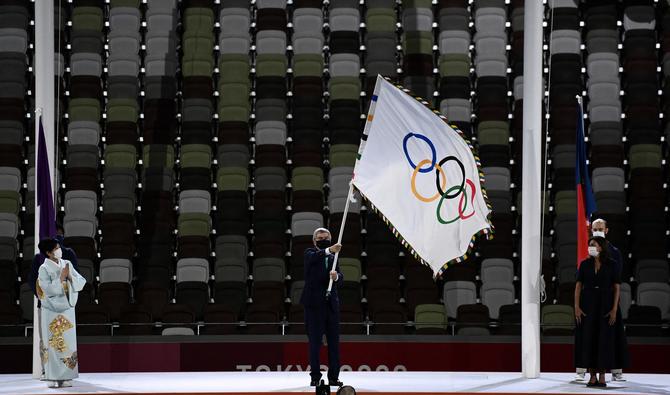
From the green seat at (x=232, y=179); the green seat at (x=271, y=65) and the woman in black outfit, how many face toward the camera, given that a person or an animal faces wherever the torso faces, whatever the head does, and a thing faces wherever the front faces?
3

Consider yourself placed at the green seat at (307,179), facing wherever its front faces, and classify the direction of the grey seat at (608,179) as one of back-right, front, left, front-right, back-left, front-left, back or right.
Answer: left

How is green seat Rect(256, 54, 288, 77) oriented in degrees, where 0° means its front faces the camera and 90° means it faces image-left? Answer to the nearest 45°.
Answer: approximately 0°

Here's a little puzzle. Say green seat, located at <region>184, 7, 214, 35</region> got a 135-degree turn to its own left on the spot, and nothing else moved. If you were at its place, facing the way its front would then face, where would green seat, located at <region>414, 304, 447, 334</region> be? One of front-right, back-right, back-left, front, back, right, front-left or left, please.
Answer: right

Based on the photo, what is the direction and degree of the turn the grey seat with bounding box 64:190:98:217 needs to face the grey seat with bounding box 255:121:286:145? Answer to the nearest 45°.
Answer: approximately 90° to its left

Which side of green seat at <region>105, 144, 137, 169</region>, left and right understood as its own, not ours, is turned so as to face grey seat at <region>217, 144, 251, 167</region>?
left

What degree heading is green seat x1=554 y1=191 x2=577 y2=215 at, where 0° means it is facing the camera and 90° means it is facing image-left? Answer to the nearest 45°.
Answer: approximately 0°
